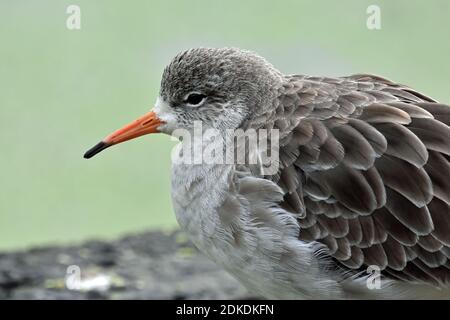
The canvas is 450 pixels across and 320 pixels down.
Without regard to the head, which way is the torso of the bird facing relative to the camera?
to the viewer's left
